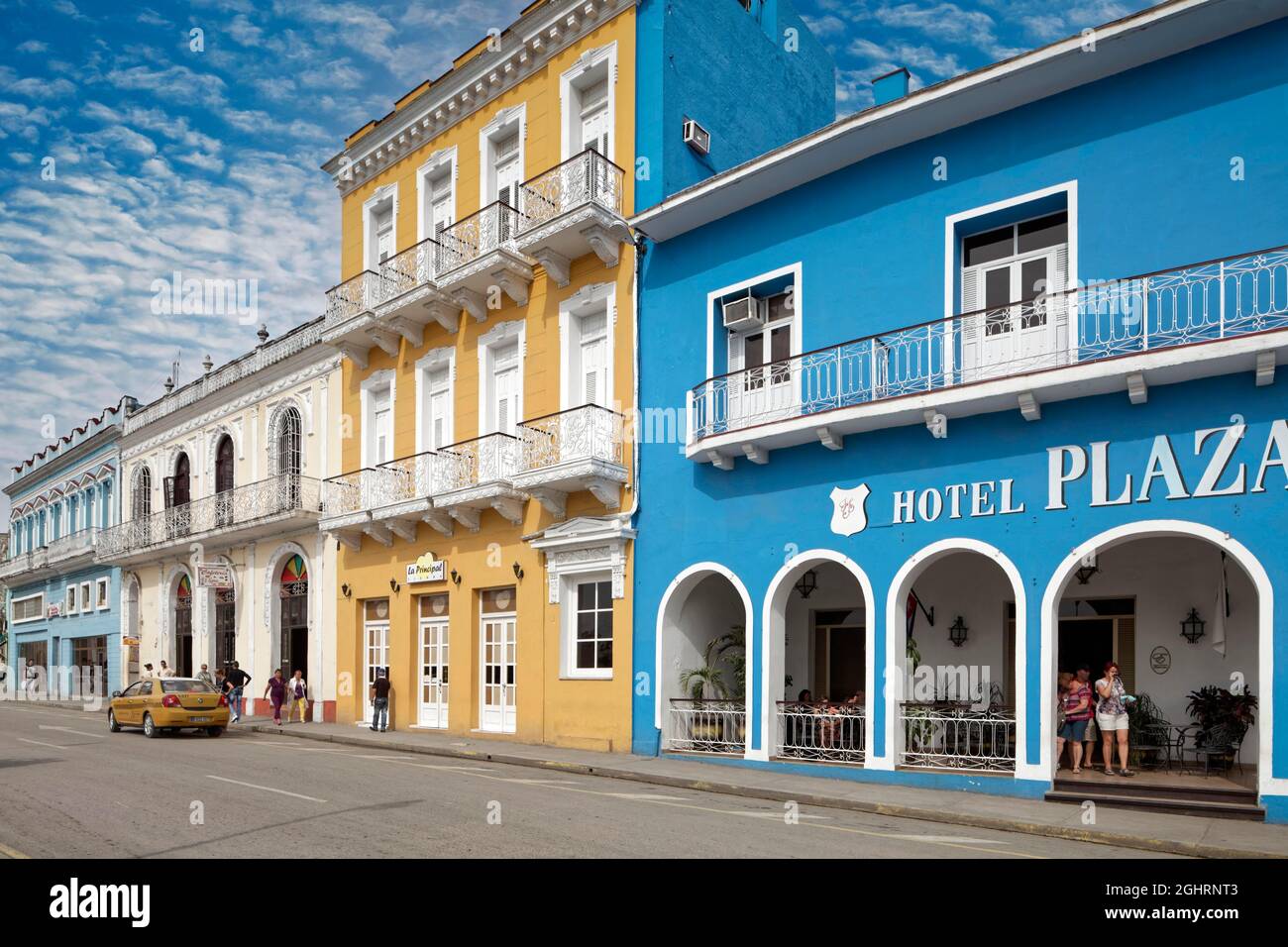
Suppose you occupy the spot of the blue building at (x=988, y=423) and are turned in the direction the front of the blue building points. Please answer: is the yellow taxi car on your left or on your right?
on your right

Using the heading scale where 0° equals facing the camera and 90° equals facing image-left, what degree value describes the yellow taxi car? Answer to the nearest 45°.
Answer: approximately 135°

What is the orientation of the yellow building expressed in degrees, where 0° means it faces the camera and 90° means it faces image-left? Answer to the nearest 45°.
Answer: approximately 45°

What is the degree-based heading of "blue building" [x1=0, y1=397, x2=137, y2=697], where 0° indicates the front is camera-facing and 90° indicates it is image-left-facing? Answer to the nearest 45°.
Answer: approximately 45°
